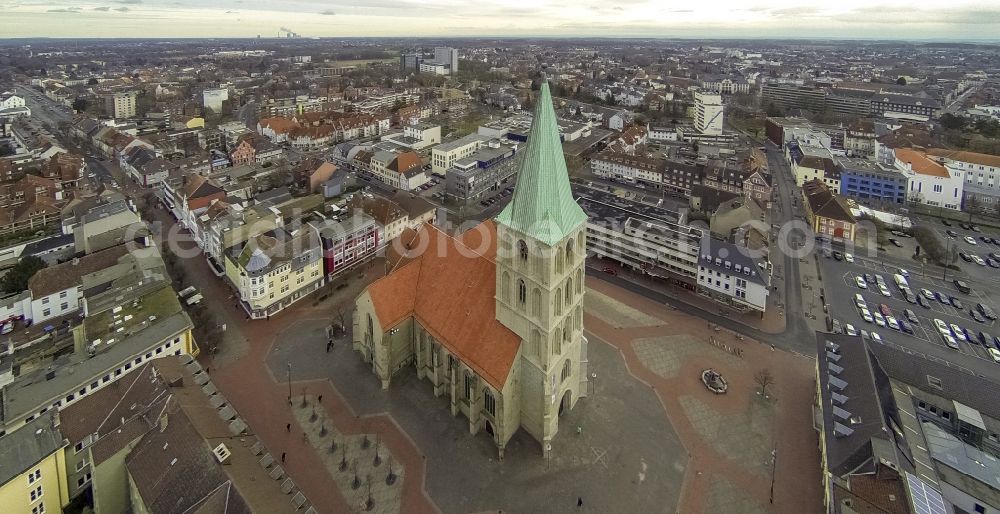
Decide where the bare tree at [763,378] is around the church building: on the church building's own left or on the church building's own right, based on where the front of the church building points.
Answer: on the church building's own left

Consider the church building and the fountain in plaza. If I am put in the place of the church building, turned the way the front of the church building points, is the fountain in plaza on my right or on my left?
on my left

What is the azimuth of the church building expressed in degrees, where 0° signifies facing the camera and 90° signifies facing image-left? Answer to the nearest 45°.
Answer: approximately 315°
